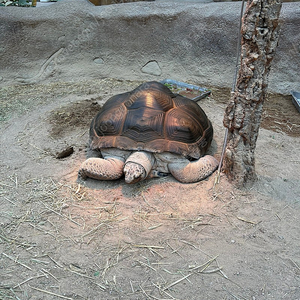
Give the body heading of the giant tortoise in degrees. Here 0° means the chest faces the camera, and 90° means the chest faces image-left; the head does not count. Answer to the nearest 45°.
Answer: approximately 0°

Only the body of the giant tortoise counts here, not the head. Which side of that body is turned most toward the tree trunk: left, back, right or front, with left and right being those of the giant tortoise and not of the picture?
left
